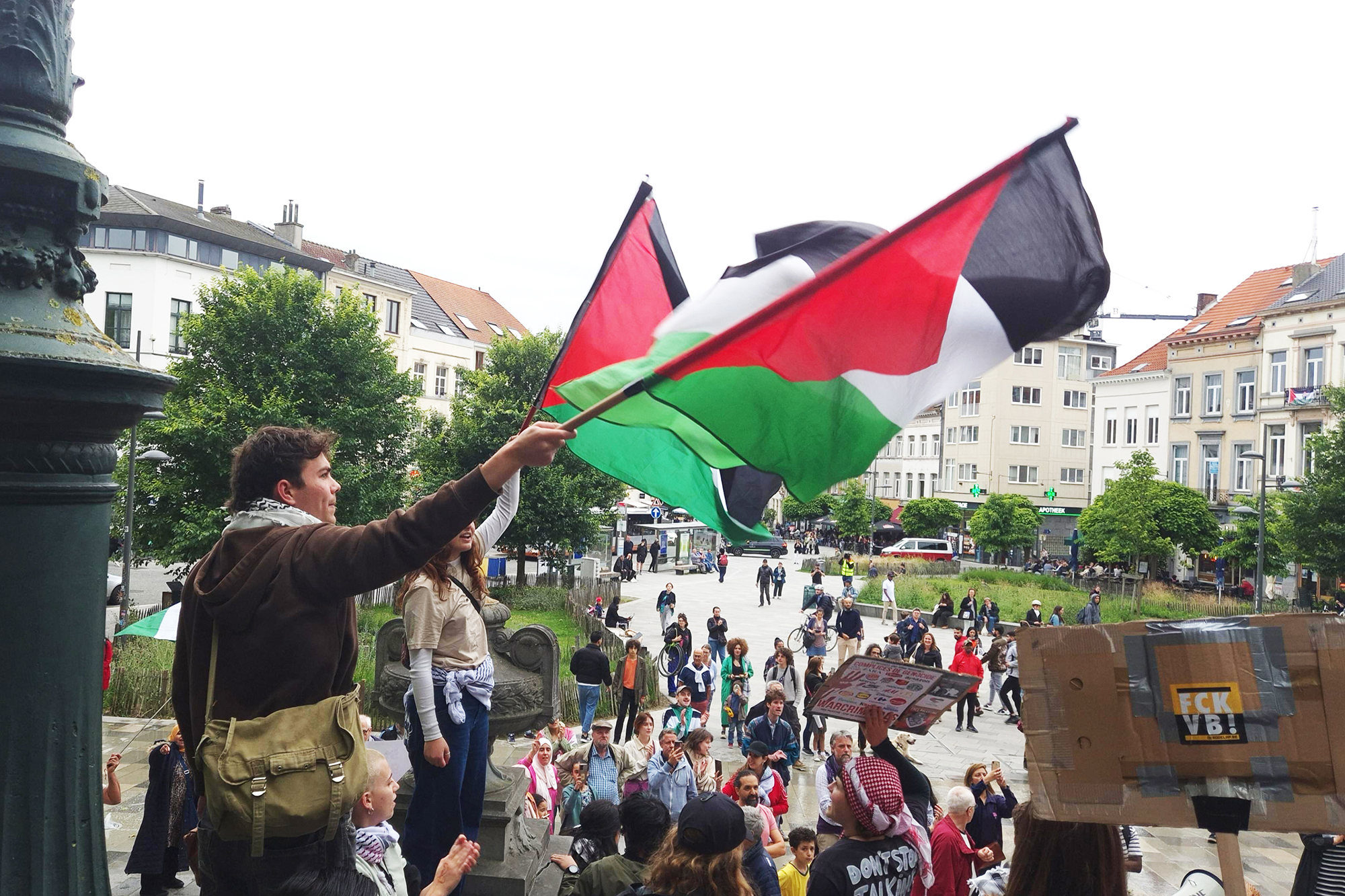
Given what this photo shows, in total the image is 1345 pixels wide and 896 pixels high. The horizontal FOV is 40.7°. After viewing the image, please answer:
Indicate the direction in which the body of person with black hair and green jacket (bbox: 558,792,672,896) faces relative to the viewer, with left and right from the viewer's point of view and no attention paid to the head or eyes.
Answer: facing away from the viewer

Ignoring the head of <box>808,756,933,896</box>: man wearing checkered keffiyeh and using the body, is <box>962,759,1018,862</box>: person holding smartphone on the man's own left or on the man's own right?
on the man's own right

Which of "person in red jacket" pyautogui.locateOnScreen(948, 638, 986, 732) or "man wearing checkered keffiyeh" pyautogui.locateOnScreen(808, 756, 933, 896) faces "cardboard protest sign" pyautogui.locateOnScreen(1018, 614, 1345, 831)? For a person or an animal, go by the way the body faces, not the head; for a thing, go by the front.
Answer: the person in red jacket

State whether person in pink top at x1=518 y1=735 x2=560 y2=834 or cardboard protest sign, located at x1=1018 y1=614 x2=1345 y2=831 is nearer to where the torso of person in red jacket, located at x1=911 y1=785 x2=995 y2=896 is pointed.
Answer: the cardboard protest sign

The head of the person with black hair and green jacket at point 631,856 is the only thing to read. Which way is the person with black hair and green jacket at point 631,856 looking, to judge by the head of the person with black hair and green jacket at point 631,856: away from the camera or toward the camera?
away from the camera

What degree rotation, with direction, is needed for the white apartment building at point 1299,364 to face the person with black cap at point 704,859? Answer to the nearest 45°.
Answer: approximately 45° to its left

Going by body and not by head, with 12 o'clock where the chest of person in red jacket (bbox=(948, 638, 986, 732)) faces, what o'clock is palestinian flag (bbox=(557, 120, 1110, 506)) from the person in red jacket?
The palestinian flag is roughly at 12 o'clock from the person in red jacket.
